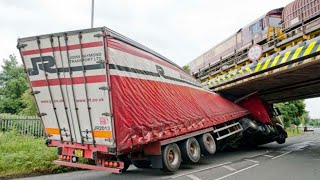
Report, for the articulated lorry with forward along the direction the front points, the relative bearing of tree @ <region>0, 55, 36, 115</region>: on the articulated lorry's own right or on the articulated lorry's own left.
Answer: on the articulated lorry's own left

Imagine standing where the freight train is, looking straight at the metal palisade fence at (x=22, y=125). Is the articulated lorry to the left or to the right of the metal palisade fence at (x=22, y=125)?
left

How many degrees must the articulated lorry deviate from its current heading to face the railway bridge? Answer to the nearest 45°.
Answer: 0° — it already faces it

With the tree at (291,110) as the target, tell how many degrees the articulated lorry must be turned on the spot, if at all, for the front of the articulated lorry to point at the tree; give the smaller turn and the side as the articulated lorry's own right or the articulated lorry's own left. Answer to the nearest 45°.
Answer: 0° — it already faces it

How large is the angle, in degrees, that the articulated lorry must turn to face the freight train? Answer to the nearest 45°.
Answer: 0° — it already faces it

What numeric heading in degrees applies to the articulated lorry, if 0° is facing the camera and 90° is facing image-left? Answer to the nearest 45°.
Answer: approximately 225°
